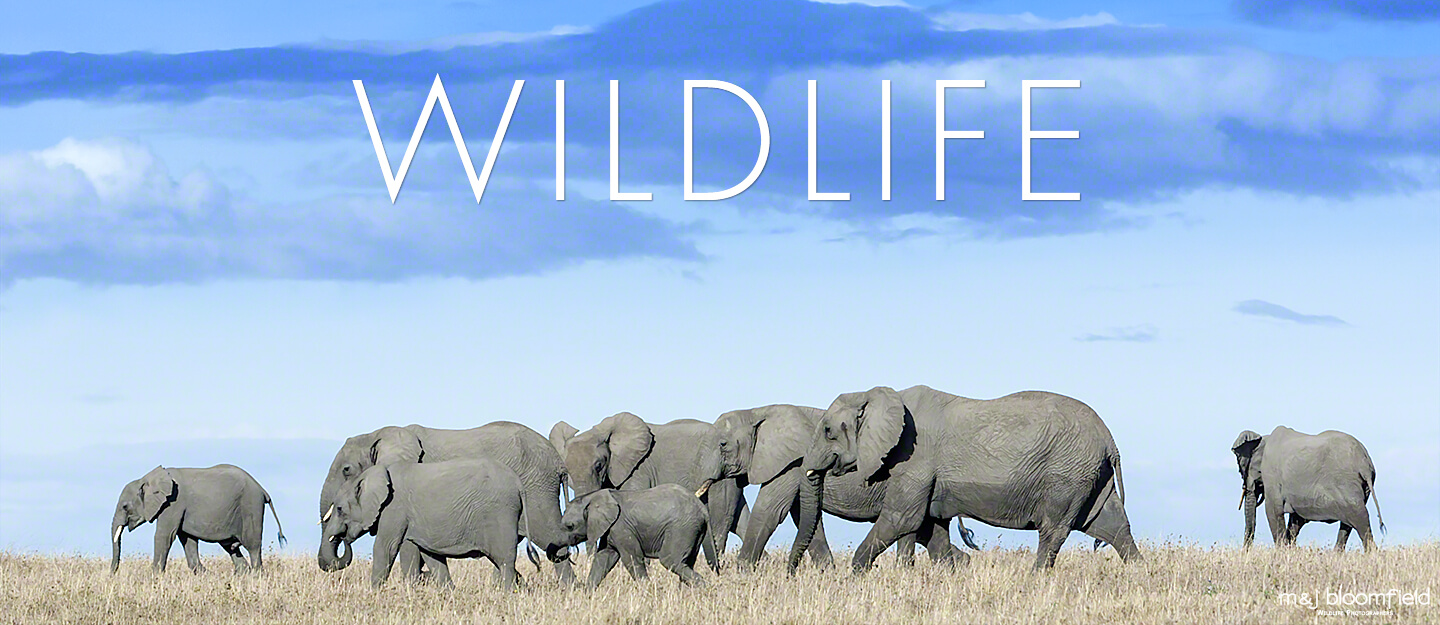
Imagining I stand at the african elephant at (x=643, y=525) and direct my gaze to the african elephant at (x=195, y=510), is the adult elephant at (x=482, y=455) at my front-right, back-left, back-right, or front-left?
front-right

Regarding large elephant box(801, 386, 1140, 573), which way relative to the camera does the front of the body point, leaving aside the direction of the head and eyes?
to the viewer's left

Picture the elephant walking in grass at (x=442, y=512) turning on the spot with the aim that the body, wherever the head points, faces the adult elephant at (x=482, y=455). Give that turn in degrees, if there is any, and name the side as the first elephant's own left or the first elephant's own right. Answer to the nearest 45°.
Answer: approximately 90° to the first elephant's own right

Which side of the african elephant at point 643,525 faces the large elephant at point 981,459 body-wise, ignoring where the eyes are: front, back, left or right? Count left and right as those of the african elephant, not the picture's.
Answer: back

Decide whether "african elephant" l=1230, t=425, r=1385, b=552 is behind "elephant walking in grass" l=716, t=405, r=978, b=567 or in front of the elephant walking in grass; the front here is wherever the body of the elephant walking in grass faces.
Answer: behind

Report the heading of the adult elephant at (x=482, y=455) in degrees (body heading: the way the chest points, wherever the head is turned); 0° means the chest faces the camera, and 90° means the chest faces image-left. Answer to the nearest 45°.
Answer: approximately 90°

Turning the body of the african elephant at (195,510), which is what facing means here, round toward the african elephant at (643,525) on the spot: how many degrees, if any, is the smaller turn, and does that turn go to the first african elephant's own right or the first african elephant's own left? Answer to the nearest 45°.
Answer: approximately 135° to the first african elephant's own left

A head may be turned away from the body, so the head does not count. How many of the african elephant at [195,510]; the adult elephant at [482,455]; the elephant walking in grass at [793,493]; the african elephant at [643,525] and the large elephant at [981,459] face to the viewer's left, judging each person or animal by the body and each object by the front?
5

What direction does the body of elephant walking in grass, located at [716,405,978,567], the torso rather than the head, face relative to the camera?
to the viewer's left

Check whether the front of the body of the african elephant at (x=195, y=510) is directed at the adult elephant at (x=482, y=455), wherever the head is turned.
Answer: no

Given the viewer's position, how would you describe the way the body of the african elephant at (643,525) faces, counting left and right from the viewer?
facing to the left of the viewer

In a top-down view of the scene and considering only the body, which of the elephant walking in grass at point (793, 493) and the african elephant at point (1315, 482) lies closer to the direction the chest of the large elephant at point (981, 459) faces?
the elephant walking in grass

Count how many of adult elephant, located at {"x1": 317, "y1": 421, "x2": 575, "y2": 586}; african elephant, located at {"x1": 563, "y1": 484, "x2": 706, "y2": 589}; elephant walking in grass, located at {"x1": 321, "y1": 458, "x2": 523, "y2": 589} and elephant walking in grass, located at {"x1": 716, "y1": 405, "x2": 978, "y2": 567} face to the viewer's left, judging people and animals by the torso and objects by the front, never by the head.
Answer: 4

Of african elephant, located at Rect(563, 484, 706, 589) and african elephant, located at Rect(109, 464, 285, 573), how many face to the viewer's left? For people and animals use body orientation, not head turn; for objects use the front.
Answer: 2

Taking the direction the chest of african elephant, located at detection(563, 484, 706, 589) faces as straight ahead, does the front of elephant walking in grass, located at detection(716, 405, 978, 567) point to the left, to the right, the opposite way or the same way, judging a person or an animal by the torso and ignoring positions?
the same way

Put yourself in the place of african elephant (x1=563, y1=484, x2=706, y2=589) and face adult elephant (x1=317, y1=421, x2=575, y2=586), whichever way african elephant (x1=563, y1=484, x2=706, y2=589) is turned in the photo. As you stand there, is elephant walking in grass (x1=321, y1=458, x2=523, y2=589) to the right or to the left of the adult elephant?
left

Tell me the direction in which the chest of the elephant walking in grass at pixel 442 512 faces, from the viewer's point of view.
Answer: to the viewer's left

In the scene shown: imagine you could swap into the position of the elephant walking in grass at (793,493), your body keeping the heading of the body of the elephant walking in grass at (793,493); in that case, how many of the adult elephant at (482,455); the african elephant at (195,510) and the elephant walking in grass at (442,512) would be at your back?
0

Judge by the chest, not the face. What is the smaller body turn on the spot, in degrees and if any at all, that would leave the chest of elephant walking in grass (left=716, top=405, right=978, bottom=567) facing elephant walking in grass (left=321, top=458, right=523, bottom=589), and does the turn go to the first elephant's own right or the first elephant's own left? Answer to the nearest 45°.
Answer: approximately 45° to the first elephant's own left

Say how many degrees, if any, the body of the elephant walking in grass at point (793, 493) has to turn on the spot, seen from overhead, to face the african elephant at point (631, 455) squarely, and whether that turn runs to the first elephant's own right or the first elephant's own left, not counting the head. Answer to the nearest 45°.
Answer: approximately 45° to the first elephant's own right
